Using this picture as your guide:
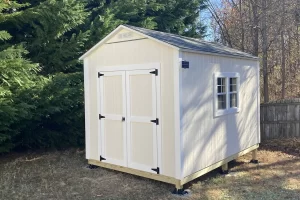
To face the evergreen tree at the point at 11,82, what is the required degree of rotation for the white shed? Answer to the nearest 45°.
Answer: approximately 45° to its right

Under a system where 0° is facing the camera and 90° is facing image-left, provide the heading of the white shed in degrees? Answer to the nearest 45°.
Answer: approximately 45°
